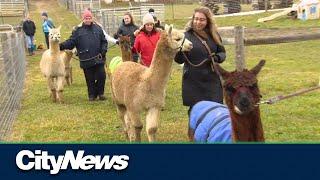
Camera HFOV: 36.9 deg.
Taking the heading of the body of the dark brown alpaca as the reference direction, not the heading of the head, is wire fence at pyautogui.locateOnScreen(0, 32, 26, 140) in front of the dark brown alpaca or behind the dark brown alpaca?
behind

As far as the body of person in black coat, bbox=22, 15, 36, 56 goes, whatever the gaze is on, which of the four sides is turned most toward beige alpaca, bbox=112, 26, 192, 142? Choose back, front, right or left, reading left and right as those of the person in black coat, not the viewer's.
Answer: front

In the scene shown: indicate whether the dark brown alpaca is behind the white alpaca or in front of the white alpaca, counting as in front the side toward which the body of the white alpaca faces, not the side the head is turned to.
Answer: in front

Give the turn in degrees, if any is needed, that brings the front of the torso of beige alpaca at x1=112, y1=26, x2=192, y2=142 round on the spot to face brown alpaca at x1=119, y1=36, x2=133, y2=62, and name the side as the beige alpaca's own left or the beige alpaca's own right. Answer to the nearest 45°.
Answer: approximately 135° to the beige alpaca's own left

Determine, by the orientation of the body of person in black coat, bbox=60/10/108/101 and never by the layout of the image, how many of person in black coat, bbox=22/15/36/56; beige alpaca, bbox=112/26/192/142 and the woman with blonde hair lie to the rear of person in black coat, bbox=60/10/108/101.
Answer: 1

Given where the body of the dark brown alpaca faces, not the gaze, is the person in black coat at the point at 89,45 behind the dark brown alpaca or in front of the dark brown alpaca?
behind

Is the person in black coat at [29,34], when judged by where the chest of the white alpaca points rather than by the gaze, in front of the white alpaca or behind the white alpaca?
behind

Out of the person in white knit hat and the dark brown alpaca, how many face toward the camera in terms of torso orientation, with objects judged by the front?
2

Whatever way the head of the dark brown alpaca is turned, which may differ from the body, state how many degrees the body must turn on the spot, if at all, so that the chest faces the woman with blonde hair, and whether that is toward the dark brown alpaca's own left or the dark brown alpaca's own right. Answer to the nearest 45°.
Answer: approximately 180°

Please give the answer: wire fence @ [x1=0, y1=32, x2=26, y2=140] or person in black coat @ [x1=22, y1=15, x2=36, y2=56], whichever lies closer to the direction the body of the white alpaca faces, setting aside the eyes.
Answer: the wire fence

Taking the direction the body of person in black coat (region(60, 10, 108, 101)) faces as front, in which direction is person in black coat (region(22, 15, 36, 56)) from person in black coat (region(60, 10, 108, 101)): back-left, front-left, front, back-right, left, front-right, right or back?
back
